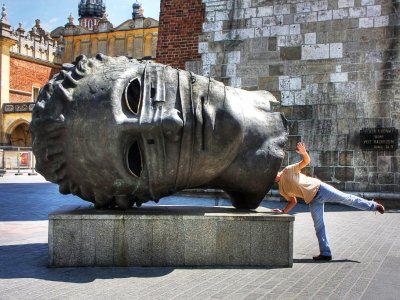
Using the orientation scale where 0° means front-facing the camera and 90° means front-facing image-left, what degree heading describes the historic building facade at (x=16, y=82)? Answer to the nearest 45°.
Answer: approximately 315°

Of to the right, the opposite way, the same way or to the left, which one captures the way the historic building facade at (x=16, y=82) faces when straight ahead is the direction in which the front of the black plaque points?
to the left

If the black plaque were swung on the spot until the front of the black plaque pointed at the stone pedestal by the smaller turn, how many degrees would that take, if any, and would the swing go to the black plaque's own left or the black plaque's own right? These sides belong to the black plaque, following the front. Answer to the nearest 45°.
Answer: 0° — it already faces it

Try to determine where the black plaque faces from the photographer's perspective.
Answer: facing the viewer

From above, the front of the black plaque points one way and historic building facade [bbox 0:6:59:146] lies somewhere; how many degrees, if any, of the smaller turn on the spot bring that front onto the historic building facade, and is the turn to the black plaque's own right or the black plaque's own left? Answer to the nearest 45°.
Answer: approximately 135° to the black plaque's own right

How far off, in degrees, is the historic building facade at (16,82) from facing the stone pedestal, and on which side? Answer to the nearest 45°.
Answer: approximately 45° to its right

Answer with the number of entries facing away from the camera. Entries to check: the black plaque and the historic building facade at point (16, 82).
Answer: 0

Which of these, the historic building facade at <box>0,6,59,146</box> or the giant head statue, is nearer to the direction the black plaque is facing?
the giant head statue
